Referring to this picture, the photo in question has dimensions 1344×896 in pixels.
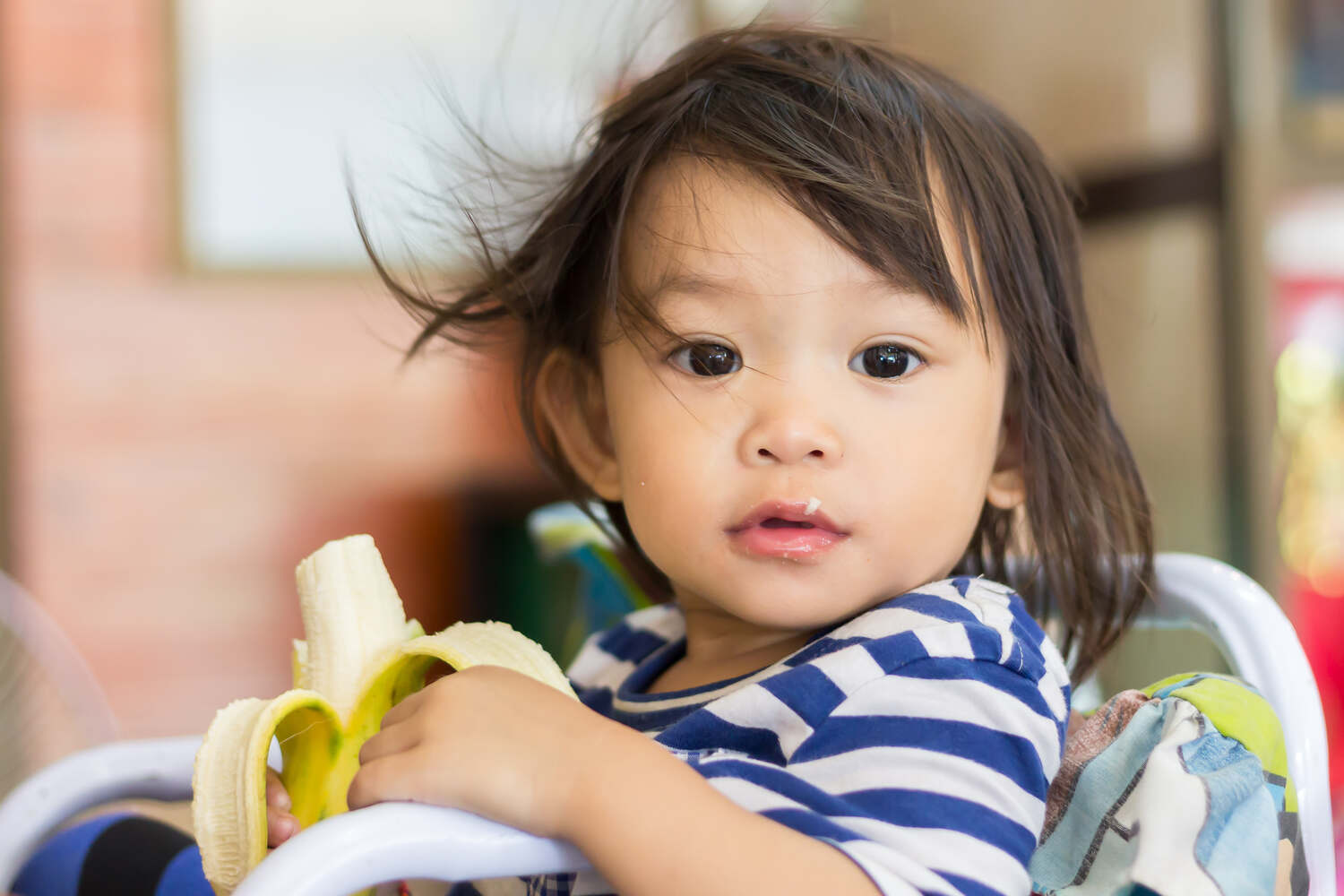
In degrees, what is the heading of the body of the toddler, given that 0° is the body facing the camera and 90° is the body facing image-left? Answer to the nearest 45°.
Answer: approximately 45°
